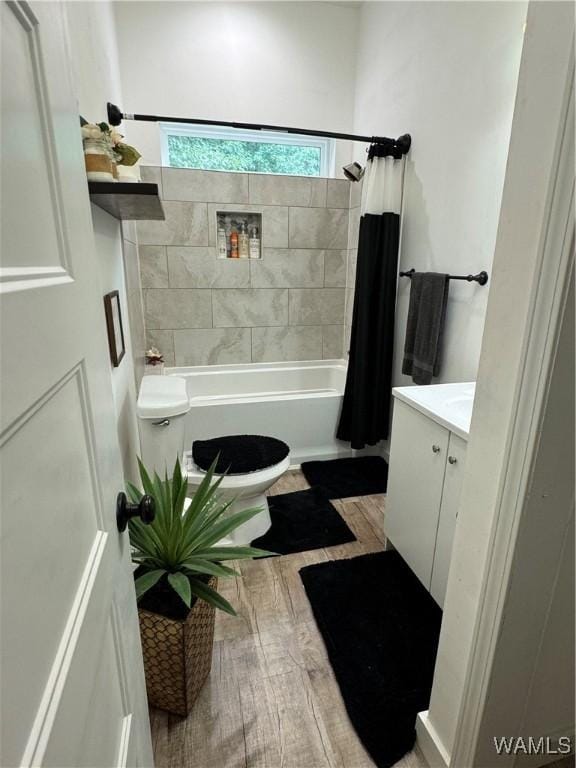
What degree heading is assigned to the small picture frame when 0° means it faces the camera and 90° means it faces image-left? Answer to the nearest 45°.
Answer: approximately 270°

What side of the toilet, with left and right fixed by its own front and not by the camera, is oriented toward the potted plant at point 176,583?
right

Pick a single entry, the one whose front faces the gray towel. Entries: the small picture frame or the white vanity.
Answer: the small picture frame

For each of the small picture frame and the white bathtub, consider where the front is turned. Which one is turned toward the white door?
the white bathtub

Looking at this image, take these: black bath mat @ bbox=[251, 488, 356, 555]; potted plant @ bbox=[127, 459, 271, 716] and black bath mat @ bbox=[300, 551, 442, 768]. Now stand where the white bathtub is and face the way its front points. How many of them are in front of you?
3

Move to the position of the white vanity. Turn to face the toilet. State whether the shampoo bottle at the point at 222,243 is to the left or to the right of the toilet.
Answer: right

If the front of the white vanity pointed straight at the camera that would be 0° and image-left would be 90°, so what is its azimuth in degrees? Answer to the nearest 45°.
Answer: approximately 45°

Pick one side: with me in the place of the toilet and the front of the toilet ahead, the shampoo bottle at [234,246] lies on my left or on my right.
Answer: on my left

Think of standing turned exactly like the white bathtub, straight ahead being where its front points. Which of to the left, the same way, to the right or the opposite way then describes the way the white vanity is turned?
to the right

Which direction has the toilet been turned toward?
to the viewer's right
